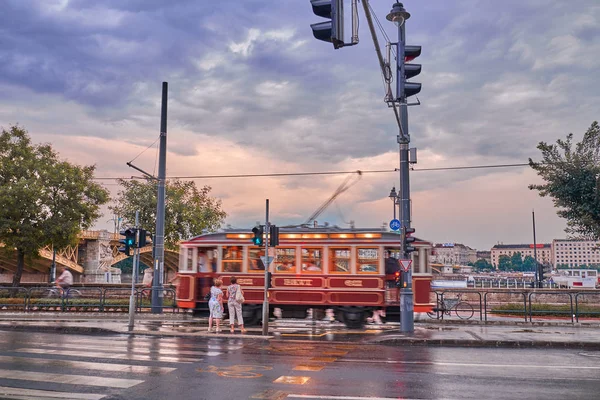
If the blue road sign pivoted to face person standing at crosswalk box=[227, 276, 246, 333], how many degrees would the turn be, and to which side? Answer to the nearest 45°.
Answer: approximately 45° to its right

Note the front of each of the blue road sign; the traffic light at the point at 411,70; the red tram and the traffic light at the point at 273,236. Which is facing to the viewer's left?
the red tram

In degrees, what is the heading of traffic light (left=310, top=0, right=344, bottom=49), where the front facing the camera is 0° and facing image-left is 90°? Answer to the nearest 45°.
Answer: approximately 90°

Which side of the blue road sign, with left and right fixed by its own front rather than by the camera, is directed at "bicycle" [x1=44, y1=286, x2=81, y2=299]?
right
